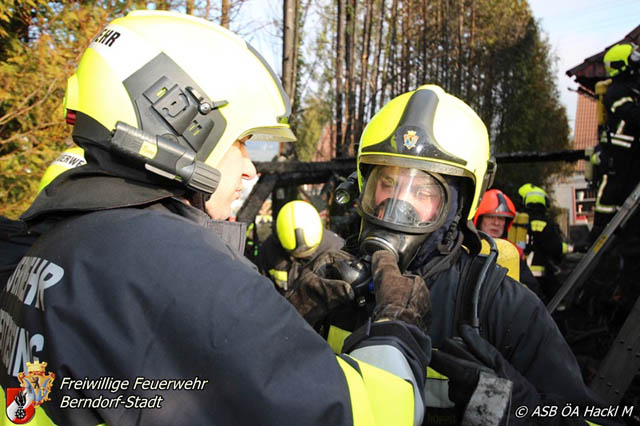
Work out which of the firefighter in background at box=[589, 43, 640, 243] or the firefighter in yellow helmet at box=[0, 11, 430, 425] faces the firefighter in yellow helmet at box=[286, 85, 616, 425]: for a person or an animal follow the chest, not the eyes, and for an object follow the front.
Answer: the firefighter in yellow helmet at box=[0, 11, 430, 425]

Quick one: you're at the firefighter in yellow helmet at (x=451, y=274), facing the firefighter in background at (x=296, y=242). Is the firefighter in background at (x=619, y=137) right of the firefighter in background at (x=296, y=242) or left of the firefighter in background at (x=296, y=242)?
right

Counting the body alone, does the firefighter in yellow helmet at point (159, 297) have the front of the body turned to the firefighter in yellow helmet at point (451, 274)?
yes

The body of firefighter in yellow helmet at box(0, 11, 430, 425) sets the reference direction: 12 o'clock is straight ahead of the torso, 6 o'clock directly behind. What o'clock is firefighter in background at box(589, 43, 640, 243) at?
The firefighter in background is roughly at 12 o'clock from the firefighter in yellow helmet.

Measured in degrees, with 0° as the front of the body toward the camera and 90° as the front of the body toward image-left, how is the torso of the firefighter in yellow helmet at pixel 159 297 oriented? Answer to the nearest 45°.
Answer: approximately 225°
